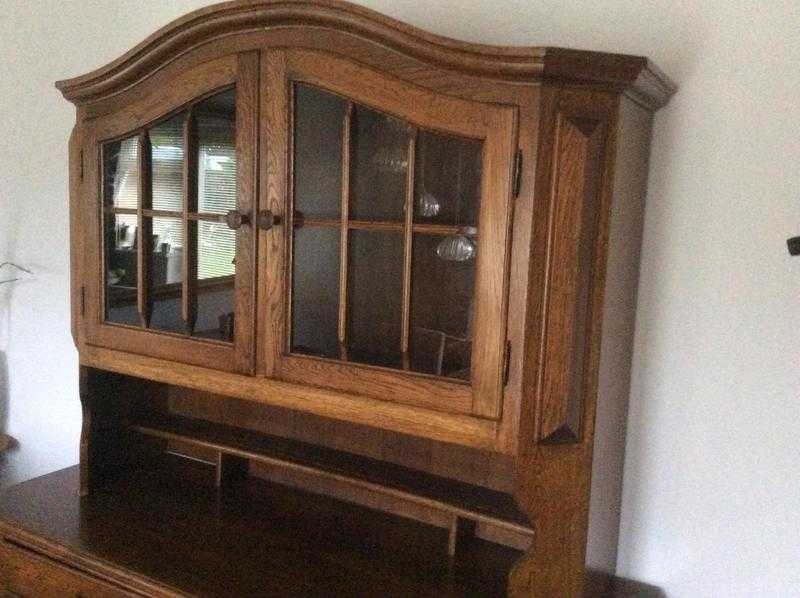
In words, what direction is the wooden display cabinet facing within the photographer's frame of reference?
facing the viewer and to the left of the viewer
